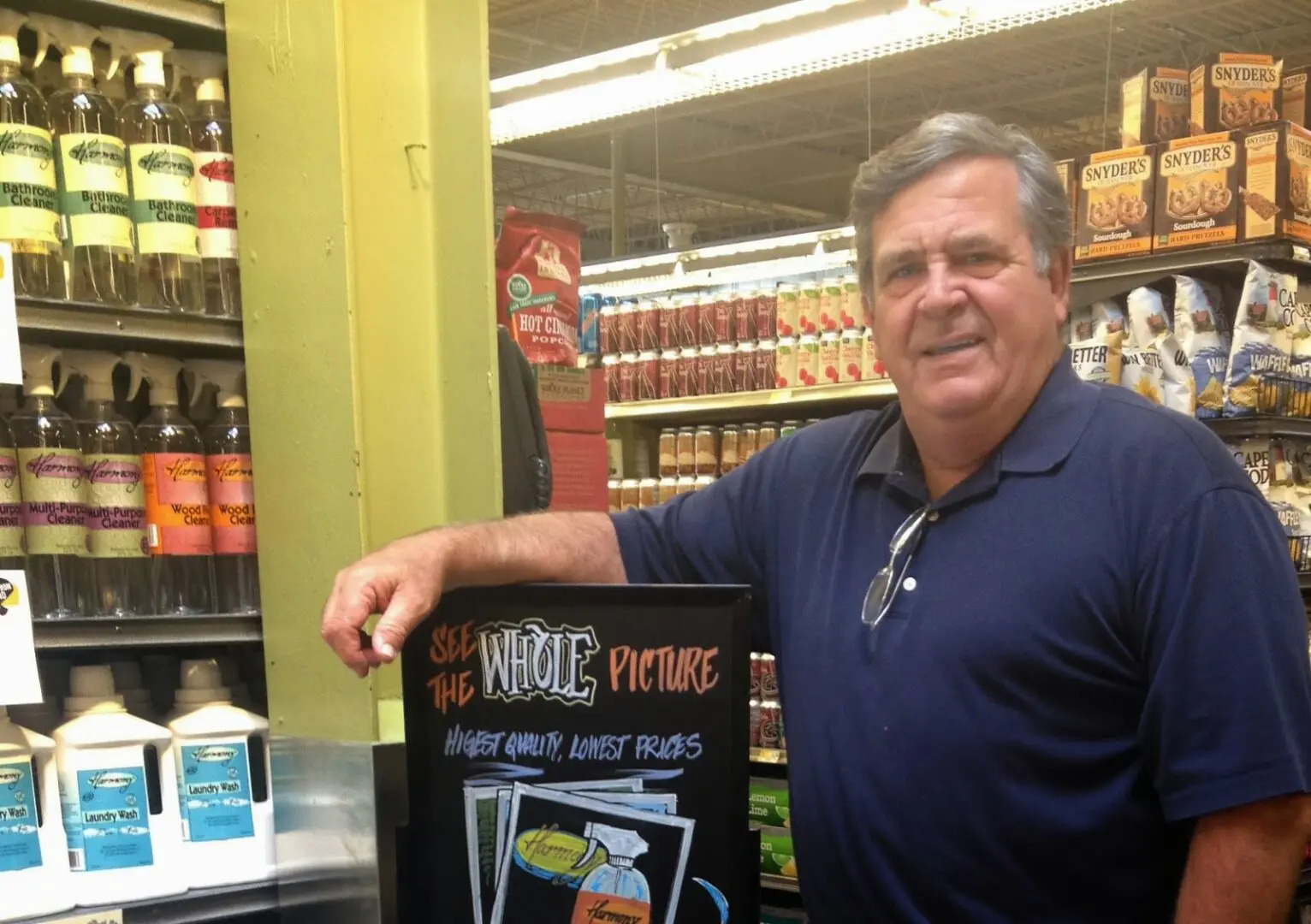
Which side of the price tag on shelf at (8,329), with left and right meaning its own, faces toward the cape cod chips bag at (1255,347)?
left

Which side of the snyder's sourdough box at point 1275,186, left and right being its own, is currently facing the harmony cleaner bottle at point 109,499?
right

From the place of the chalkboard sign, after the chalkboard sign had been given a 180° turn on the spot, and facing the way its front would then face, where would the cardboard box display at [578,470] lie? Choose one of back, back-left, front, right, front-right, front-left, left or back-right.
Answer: front

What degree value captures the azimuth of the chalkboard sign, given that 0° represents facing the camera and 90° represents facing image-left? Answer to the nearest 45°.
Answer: approximately 0°

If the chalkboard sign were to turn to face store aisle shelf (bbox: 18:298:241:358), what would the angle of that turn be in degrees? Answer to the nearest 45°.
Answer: approximately 135° to its right
